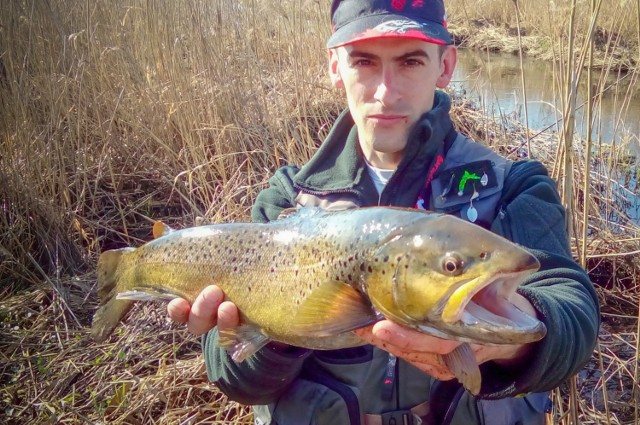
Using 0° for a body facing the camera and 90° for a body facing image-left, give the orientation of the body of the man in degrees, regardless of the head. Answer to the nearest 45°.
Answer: approximately 0°
